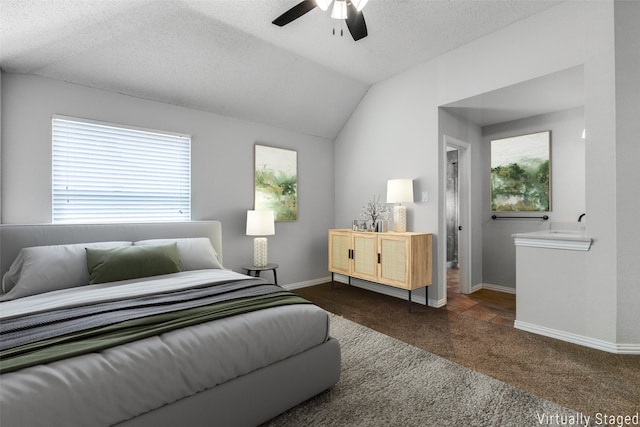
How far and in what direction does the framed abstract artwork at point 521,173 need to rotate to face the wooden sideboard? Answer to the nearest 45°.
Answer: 0° — it already faces it

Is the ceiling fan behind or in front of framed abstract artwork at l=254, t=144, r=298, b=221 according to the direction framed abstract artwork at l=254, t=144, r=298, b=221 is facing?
in front

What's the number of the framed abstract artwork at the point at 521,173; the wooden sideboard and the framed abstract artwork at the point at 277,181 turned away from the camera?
0

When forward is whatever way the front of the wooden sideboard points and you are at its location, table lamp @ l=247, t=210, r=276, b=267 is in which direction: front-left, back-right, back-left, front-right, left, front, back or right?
front-right

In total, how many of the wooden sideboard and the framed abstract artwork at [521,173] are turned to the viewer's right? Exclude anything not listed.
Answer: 0

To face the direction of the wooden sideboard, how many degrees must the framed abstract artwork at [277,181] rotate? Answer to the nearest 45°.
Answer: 0° — it already faces it

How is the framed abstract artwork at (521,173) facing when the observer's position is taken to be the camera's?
facing the viewer and to the left of the viewer

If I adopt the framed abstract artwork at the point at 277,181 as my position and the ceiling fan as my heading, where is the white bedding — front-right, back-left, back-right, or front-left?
front-right

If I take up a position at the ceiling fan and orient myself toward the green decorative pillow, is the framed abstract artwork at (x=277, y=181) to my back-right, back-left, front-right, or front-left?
front-right

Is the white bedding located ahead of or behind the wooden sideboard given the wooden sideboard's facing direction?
ahead
